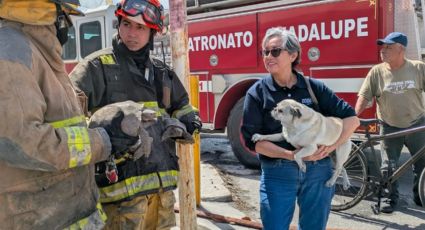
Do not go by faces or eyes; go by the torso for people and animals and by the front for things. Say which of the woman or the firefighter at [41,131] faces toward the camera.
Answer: the woman

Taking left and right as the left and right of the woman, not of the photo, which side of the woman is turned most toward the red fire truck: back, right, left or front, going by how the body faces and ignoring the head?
back

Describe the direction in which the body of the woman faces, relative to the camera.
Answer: toward the camera

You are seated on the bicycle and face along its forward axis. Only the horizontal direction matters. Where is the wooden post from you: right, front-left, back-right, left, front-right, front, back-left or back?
back-right

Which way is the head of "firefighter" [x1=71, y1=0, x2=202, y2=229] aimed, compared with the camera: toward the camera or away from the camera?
toward the camera

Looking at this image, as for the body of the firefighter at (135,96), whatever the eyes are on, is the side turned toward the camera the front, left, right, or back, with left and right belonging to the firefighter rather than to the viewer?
front

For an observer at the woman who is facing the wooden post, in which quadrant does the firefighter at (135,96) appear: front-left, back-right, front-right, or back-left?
front-left

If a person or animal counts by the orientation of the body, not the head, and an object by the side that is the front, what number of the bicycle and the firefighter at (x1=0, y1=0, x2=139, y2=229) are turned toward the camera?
0

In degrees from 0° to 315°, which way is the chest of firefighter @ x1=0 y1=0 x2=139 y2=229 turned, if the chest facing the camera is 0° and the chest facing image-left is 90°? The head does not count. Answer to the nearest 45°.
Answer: approximately 270°

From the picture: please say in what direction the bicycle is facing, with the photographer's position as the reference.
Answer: facing to the right of the viewer

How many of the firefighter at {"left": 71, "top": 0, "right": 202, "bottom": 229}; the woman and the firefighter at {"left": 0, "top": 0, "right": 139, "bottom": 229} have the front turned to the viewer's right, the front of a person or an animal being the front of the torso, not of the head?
1

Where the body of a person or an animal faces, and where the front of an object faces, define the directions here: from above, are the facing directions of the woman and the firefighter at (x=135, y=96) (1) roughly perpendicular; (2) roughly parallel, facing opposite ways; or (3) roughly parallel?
roughly parallel
